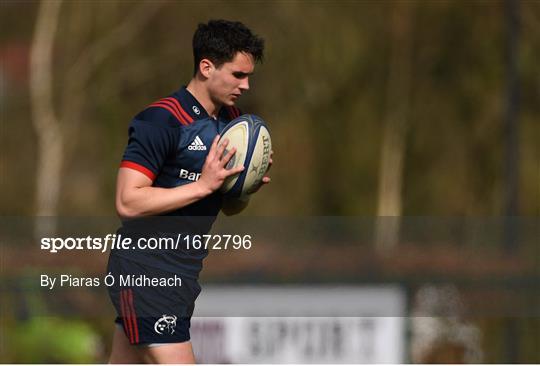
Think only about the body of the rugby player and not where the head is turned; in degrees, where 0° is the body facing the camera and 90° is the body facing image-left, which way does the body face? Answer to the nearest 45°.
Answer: approximately 315°
